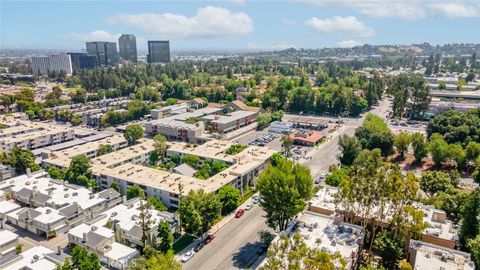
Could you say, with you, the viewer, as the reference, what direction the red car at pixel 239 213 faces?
facing the viewer and to the left of the viewer

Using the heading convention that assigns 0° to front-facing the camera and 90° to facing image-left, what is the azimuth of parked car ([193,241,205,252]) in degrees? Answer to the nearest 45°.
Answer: approximately 45°

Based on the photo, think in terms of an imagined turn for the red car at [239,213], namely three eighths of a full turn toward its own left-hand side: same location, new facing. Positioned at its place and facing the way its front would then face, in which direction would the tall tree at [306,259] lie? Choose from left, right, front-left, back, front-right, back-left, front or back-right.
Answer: right

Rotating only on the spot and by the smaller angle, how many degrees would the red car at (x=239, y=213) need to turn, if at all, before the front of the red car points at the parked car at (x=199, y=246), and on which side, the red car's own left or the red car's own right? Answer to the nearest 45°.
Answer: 0° — it already faces it

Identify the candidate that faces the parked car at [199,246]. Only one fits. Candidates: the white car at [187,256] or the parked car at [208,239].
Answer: the parked car at [208,239]

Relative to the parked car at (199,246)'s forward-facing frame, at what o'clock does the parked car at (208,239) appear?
the parked car at (208,239) is roughly at 6 o'clock from the parked car at (199,246).

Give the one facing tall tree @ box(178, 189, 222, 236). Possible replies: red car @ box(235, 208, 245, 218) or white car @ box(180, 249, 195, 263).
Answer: the red car

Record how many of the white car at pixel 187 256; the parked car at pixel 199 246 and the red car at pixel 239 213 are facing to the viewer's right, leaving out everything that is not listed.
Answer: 0

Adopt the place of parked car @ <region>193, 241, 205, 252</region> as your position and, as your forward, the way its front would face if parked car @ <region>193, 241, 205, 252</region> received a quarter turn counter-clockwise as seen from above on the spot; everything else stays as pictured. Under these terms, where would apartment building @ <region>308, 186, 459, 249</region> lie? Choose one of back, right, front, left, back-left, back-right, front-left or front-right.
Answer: front-left

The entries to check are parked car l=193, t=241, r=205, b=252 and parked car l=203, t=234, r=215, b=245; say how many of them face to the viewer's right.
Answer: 0

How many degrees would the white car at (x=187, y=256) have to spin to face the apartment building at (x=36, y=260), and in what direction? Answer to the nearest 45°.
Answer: approximately 45° to its right
